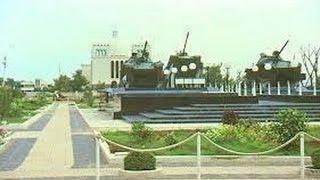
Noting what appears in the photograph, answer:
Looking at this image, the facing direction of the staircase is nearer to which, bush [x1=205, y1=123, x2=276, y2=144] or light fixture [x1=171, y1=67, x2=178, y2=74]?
the bush

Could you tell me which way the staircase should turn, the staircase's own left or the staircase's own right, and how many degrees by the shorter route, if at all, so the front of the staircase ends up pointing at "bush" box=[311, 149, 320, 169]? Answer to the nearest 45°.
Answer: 0° — it already faces it

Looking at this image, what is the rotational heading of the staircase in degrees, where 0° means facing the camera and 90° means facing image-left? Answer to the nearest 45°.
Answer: approximately 0°

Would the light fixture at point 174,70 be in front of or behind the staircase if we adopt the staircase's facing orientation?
behind

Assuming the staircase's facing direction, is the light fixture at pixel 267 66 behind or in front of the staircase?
behind

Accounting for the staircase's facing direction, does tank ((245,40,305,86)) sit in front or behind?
behind

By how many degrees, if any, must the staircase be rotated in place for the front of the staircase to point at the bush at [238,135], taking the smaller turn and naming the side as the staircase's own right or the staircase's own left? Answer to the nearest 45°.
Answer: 0° — it already faces it

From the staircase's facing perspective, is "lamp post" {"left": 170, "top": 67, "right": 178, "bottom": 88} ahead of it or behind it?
behind

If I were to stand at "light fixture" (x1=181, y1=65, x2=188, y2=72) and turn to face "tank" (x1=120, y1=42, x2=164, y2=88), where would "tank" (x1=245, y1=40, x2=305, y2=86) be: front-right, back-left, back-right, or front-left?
back-left
